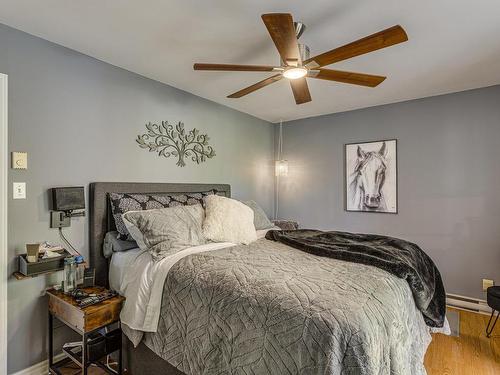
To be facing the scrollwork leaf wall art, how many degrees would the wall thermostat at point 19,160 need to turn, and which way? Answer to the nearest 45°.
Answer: approximately 90° to its left

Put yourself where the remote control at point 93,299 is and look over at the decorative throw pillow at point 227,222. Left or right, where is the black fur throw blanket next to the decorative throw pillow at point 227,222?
right

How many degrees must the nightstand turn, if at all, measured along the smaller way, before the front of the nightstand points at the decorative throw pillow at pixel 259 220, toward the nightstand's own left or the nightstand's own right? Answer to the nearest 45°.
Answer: approximately 45° to the nightstand's own left

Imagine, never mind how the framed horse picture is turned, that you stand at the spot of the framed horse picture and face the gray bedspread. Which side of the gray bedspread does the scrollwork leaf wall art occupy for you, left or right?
right

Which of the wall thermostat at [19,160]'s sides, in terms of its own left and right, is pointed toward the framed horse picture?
left

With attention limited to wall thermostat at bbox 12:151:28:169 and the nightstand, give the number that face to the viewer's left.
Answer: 0

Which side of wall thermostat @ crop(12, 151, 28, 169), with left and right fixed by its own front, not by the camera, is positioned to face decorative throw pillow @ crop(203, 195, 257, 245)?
left

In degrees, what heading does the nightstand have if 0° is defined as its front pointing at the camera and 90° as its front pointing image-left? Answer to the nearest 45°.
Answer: approximately 315°

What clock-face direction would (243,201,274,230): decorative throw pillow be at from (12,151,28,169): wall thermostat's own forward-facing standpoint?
The decorative throw pillow is roughly at 9 o'clock from the wall thermostat.
